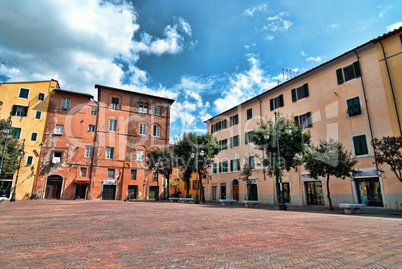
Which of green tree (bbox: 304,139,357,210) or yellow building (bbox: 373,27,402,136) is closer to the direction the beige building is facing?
the green tree

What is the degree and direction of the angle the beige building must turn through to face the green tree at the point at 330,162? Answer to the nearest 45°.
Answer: approximately 45° to its left

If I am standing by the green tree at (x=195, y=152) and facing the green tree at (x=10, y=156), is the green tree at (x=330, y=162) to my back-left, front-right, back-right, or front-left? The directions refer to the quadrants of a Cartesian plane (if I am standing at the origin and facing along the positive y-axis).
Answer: back-left

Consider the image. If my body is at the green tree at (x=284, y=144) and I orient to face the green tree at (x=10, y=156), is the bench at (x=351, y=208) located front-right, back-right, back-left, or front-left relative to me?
back-left

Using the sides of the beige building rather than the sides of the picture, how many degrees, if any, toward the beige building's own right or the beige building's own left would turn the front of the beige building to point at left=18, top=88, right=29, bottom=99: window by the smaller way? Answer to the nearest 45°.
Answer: approximately 45° to the beige building's own right

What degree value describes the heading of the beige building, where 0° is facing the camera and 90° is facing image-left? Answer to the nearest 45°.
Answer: approximately 45°

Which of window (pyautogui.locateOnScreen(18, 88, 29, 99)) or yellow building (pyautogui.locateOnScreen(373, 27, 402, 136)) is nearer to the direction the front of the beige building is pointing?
the window

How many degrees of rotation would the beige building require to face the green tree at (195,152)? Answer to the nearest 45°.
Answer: approximately 45° to its right

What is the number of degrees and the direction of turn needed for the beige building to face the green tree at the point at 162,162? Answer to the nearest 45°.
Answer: approximately 45° to its right

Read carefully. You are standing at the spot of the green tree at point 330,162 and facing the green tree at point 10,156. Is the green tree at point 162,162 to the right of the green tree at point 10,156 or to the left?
right

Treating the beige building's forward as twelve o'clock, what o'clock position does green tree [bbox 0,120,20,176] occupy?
The green tree is roughly at 1 o'clock from the beige building.
